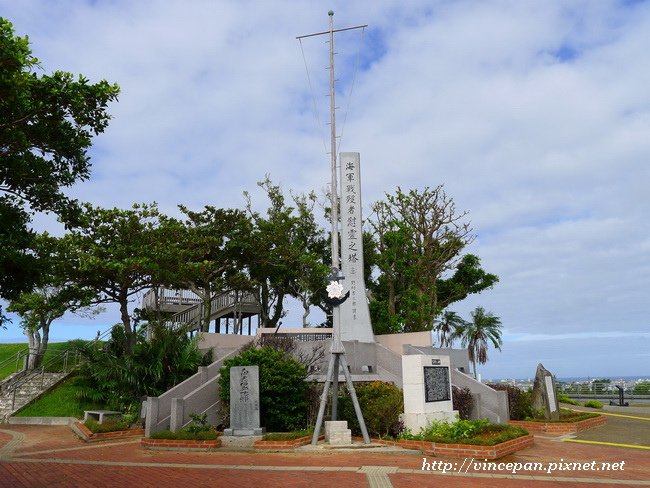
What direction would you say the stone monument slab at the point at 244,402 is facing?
toward the camera

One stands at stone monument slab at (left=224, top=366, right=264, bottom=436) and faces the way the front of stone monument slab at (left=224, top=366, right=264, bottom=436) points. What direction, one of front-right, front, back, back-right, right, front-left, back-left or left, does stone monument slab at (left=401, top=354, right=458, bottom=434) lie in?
left

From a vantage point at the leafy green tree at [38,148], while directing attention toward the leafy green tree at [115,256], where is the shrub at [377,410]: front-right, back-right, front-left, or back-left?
front-right

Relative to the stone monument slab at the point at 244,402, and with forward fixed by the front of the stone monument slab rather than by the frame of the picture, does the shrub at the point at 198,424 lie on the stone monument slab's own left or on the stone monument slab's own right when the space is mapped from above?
on the stone monument slab's own right

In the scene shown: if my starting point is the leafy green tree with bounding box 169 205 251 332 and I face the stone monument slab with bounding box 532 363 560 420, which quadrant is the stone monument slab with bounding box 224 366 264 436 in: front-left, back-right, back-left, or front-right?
front-right

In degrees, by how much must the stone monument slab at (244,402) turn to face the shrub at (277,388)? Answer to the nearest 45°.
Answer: approximately 135° to its left
